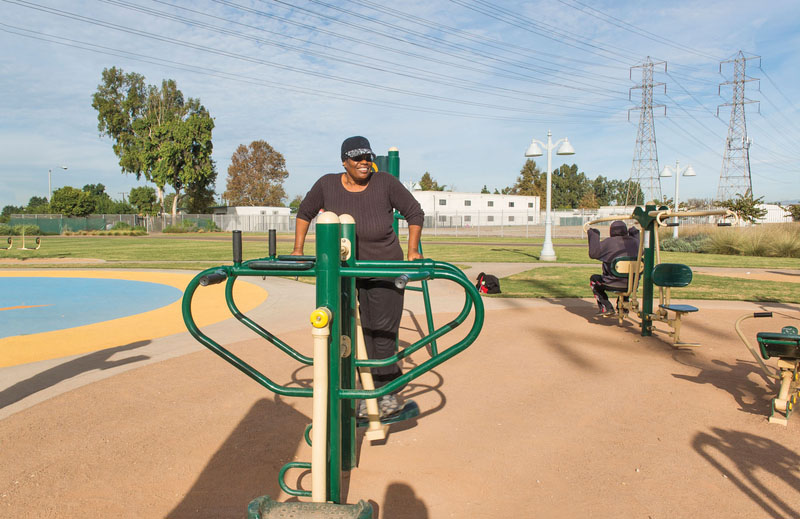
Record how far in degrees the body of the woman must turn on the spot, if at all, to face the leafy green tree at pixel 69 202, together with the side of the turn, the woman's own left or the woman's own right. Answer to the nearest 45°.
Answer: approximately 135° to the woman's own right

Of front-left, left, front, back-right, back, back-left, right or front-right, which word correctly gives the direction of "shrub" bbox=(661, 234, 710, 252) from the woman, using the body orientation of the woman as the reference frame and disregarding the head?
back-left

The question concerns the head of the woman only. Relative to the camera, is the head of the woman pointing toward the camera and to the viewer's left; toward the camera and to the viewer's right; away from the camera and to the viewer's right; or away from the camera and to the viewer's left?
toward the camera and to the viewer's right

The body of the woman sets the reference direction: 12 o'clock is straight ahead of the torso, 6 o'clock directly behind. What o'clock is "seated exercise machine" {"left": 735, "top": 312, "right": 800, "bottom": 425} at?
The seated exercise machine is roughly at 9 o'clock from the woman.

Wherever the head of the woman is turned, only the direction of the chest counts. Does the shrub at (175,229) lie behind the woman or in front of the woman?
behind

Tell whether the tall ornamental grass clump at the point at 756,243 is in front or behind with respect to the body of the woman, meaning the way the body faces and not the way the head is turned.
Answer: behind

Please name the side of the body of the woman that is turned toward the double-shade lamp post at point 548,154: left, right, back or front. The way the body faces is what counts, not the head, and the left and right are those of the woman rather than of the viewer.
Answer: back

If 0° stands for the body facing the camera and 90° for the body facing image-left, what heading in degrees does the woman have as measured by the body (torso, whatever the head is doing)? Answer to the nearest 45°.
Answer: approximately 0°
